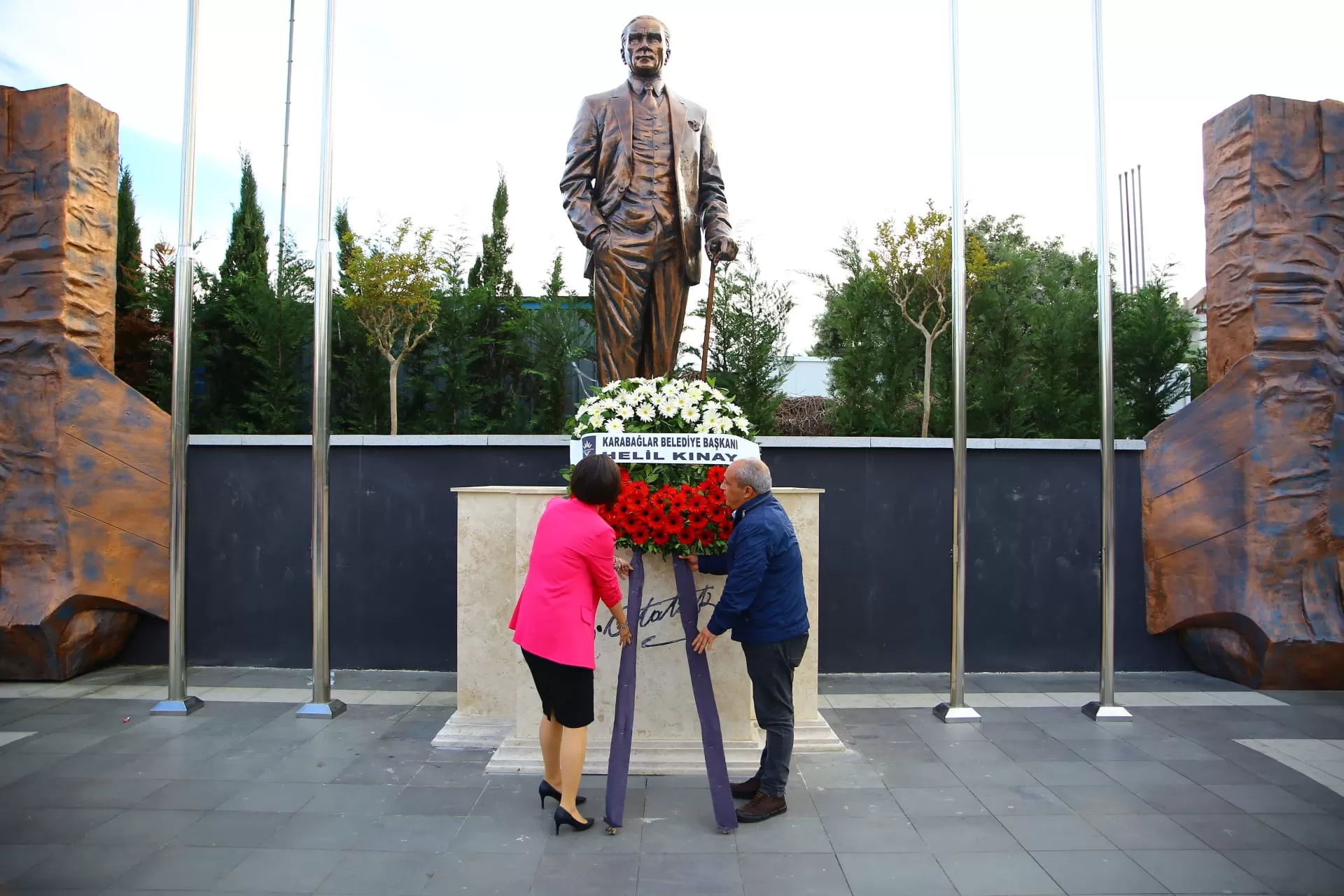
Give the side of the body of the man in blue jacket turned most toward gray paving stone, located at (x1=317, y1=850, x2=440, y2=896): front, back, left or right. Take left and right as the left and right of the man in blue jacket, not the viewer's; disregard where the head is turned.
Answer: front

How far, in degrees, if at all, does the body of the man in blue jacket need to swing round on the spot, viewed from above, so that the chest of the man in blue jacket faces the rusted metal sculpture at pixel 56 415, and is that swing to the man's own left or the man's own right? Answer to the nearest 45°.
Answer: approximately 45° to the man's own right

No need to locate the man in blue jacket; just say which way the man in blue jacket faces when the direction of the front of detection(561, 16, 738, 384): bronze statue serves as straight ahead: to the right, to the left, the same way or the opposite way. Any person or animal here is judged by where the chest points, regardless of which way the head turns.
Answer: to the right

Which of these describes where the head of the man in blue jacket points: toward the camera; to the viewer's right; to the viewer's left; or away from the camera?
to the viewer's left

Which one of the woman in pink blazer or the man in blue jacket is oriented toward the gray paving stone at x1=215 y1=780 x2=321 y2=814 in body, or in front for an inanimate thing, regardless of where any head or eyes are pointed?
the man in blue jacket

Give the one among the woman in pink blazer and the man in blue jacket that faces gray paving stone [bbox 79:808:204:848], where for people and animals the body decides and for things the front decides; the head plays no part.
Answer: the man in blue jacket

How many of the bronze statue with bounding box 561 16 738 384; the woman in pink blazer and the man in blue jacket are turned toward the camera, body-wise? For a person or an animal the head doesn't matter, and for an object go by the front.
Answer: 1

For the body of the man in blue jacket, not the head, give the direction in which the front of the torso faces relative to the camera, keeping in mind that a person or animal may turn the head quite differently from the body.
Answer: to the viewer's left

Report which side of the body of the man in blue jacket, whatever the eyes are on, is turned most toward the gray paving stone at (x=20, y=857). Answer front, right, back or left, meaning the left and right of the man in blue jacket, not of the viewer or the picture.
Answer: front

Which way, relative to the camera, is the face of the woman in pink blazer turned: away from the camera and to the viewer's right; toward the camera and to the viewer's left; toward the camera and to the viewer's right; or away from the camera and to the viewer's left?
away from the camera and to the viewer's right

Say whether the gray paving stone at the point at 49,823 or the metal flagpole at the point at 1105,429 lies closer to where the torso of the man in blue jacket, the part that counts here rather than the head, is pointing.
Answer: the gray paving stone

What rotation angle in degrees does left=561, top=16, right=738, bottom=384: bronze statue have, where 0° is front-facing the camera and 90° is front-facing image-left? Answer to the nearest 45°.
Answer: approximately 0°
